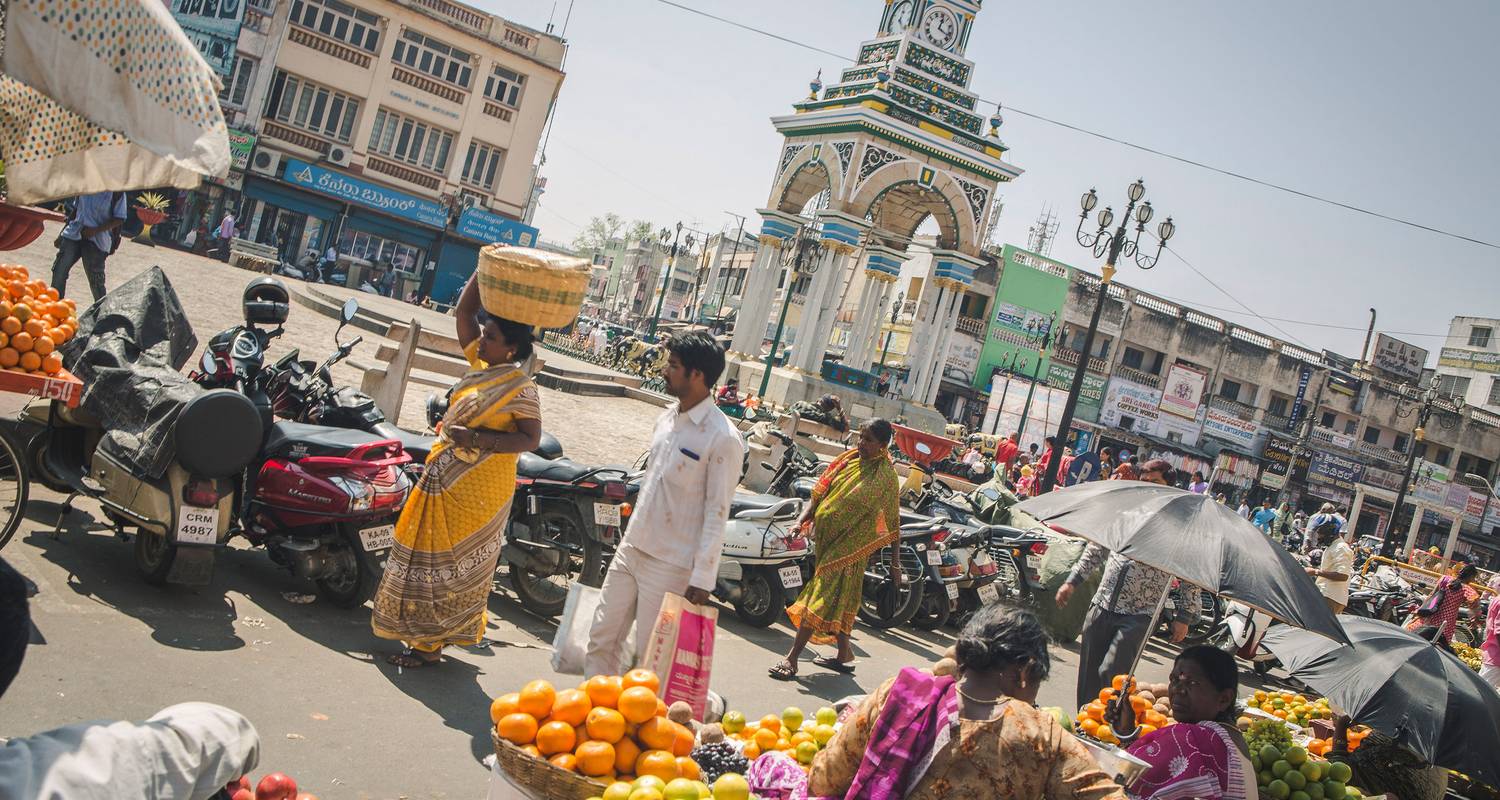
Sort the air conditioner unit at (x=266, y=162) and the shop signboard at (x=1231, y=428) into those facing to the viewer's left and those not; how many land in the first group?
0

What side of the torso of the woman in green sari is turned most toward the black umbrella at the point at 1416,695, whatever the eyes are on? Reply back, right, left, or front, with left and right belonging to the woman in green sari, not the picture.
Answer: left

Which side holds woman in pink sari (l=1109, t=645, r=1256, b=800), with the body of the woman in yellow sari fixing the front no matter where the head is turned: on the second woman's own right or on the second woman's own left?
on the second woman's own left

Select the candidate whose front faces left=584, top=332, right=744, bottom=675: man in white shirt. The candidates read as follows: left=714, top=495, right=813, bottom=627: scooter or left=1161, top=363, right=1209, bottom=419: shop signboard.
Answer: the shop signboard

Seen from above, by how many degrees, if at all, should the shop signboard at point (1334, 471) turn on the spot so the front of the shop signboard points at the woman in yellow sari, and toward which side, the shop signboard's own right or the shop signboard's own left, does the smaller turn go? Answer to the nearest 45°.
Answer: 0° — it already faces them

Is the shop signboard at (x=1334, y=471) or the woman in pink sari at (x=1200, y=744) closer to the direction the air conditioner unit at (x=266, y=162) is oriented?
the woman in pink sari

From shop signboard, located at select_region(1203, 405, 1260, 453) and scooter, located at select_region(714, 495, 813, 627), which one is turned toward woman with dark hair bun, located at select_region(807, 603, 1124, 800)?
the shop signboard

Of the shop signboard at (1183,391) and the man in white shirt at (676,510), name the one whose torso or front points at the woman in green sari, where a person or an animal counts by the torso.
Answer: the shop signboard

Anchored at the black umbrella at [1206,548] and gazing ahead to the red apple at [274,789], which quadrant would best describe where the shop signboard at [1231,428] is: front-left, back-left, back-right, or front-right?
back-right

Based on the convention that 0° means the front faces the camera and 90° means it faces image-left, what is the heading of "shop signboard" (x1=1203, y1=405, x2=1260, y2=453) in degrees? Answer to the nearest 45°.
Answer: approximately 0°
